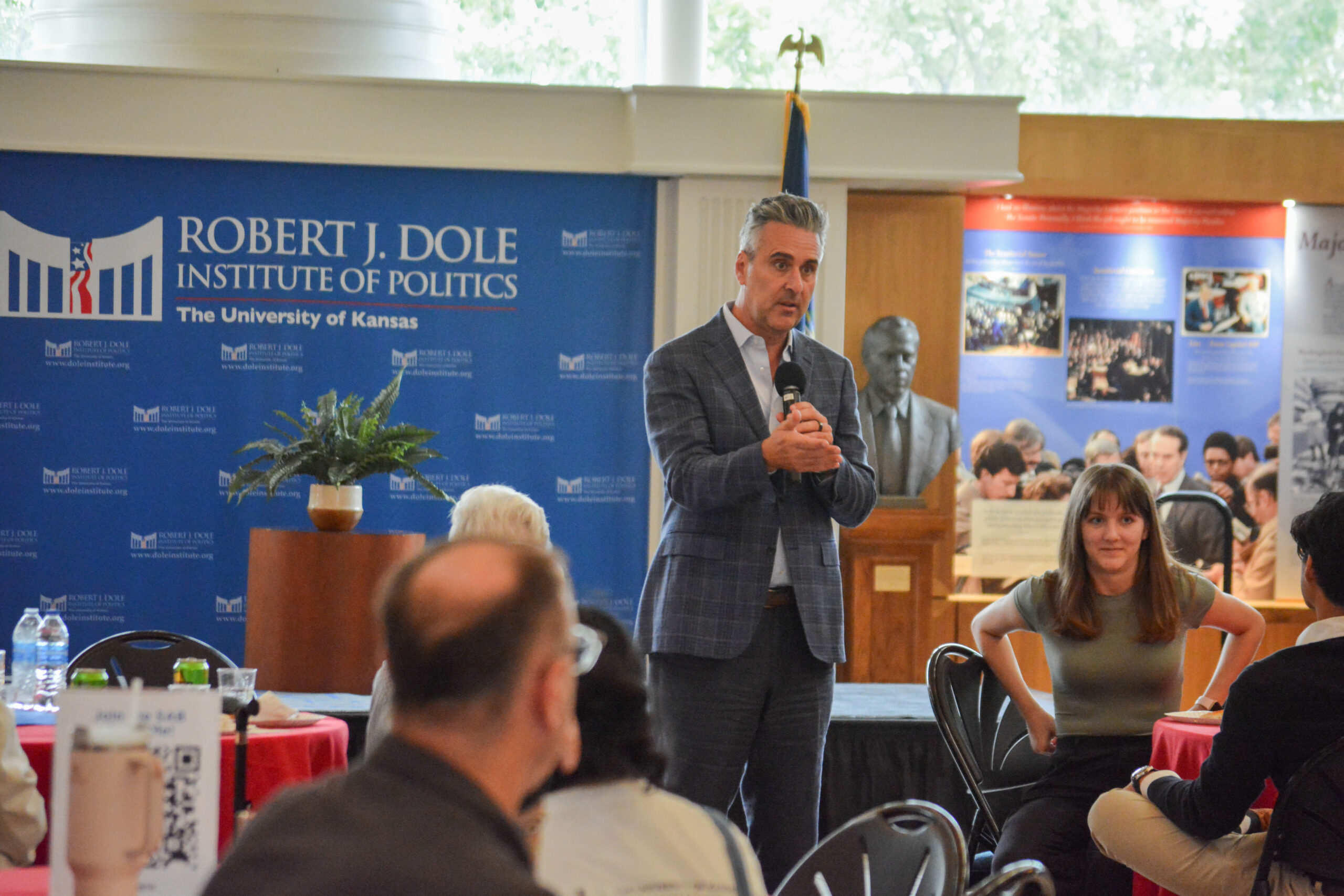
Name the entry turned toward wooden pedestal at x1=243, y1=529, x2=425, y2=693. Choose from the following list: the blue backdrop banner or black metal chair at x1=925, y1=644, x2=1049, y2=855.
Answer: the blue backdrop banner

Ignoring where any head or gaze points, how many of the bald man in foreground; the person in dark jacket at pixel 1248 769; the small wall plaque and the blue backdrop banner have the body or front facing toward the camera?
2

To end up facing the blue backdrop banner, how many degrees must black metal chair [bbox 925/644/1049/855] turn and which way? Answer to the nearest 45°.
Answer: approximately 180°

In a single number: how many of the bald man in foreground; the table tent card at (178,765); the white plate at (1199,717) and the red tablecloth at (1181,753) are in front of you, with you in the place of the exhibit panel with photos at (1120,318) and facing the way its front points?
4

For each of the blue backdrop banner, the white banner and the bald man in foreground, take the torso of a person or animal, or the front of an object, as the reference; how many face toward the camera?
2

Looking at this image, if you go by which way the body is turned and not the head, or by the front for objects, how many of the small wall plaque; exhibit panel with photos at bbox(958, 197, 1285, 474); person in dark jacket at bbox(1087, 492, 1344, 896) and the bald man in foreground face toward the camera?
2

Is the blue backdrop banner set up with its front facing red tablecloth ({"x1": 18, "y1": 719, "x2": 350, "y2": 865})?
yes

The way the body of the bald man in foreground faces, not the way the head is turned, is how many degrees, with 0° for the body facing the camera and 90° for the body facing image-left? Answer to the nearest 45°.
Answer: approximately 225°
